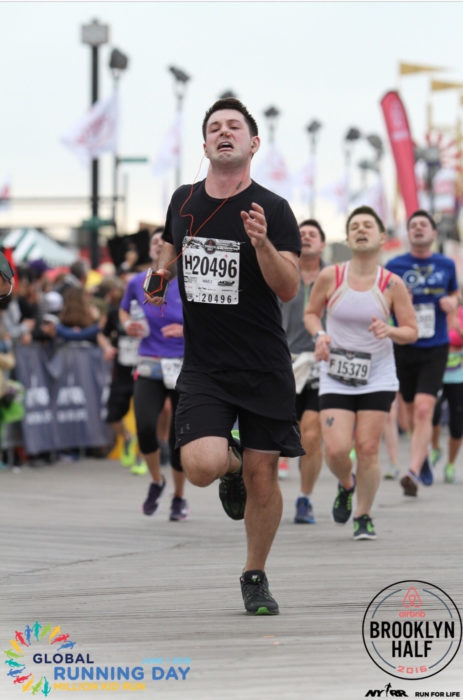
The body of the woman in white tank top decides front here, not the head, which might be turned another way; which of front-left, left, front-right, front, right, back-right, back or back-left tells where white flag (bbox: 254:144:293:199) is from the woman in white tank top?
back

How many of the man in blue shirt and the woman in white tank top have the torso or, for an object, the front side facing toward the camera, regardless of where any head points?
2

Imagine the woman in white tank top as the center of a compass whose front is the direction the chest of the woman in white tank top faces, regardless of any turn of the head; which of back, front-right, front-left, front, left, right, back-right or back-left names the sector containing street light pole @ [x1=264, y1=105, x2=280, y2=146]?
back

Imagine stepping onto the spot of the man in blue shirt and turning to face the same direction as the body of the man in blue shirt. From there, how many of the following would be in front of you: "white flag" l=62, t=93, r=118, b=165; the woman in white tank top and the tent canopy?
1

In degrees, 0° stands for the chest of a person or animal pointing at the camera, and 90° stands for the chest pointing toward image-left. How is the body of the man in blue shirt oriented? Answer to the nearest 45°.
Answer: approximately 0°

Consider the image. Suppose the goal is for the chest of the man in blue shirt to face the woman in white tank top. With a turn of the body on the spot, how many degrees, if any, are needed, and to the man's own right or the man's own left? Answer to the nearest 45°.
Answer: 0° — they already face them

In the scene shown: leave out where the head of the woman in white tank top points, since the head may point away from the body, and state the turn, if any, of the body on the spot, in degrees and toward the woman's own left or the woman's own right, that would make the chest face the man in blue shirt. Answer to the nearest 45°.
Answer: approximately 180°

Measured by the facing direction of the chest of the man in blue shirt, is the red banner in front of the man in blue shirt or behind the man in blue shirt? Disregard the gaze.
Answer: behind
